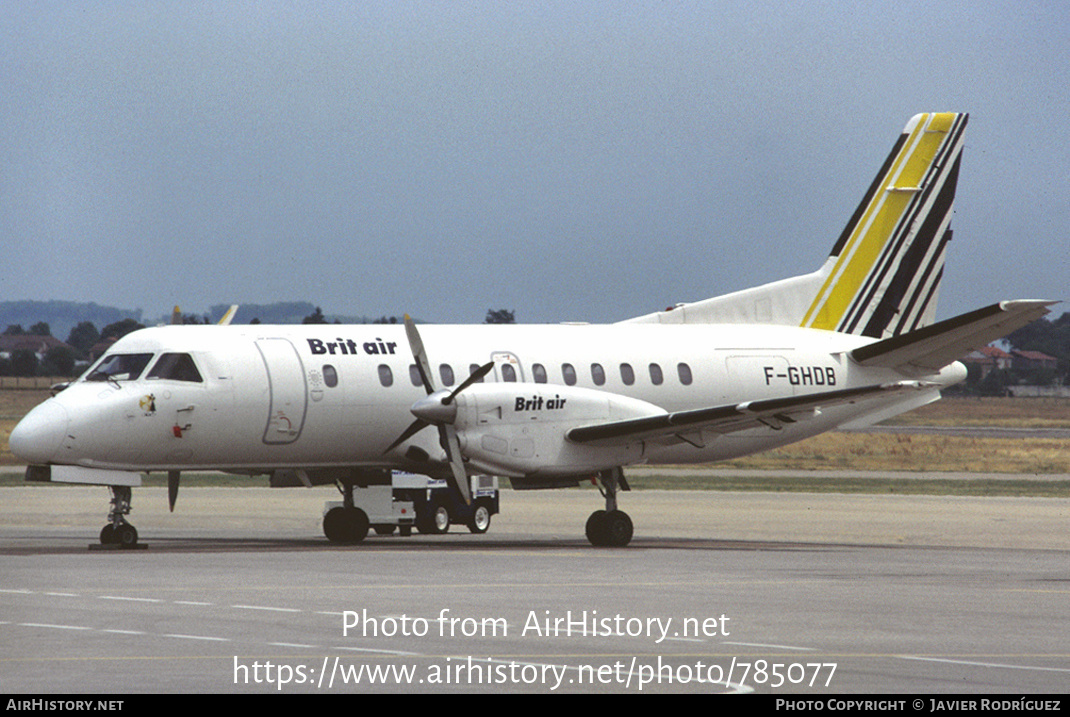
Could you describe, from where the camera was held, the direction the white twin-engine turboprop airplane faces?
facing the viewer and to the left of the viewer
